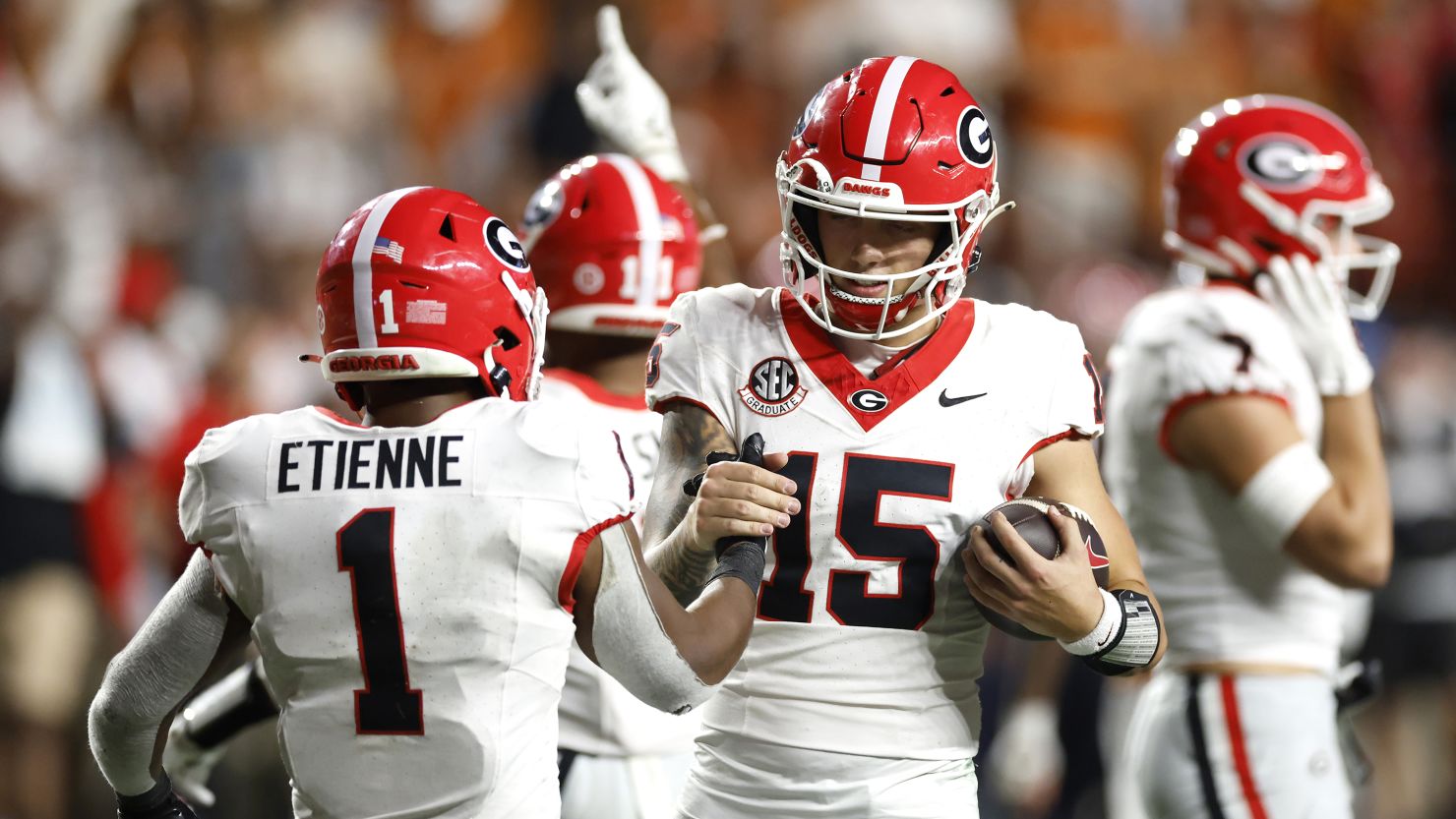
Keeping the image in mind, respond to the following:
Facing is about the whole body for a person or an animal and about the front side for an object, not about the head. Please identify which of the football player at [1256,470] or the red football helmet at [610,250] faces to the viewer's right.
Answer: the football player

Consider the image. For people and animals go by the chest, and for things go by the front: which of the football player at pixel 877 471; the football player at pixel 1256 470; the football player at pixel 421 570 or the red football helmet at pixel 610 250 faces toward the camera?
the football player at pixel 877 471

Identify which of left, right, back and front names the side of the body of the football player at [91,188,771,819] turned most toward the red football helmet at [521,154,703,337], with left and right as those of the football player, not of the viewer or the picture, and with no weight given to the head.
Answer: front

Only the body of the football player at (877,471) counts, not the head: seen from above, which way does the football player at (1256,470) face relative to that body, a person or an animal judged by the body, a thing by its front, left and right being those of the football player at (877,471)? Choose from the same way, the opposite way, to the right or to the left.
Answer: to the left

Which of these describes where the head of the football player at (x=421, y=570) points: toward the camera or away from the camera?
away from the camera

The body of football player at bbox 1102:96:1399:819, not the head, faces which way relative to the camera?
to the viewer's right

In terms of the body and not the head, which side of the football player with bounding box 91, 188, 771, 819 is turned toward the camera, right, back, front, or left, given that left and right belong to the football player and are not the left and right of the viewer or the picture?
back

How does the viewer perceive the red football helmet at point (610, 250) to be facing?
facing away from the viewer and to the left of the viewer

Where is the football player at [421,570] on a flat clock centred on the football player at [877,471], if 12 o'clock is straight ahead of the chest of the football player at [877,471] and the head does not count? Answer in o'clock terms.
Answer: the football player at [421,570] is roughly at 2 o'clock from the football player at [877,471].

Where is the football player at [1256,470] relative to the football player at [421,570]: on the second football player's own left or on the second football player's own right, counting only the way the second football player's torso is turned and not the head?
on the second football player's own right
